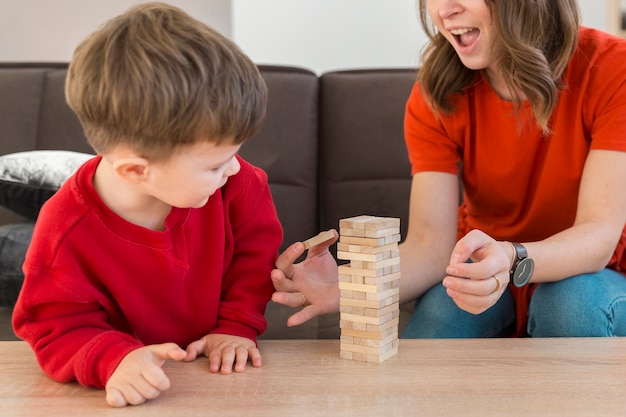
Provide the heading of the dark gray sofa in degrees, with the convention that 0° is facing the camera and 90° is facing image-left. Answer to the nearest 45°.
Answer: approximately 0°

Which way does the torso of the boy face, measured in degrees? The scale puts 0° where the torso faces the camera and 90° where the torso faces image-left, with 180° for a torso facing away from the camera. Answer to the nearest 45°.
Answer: approximately 315°

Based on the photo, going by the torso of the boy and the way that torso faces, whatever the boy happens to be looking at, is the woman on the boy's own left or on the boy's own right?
on the boy's own left

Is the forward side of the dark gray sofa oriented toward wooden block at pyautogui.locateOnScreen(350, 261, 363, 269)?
yes
